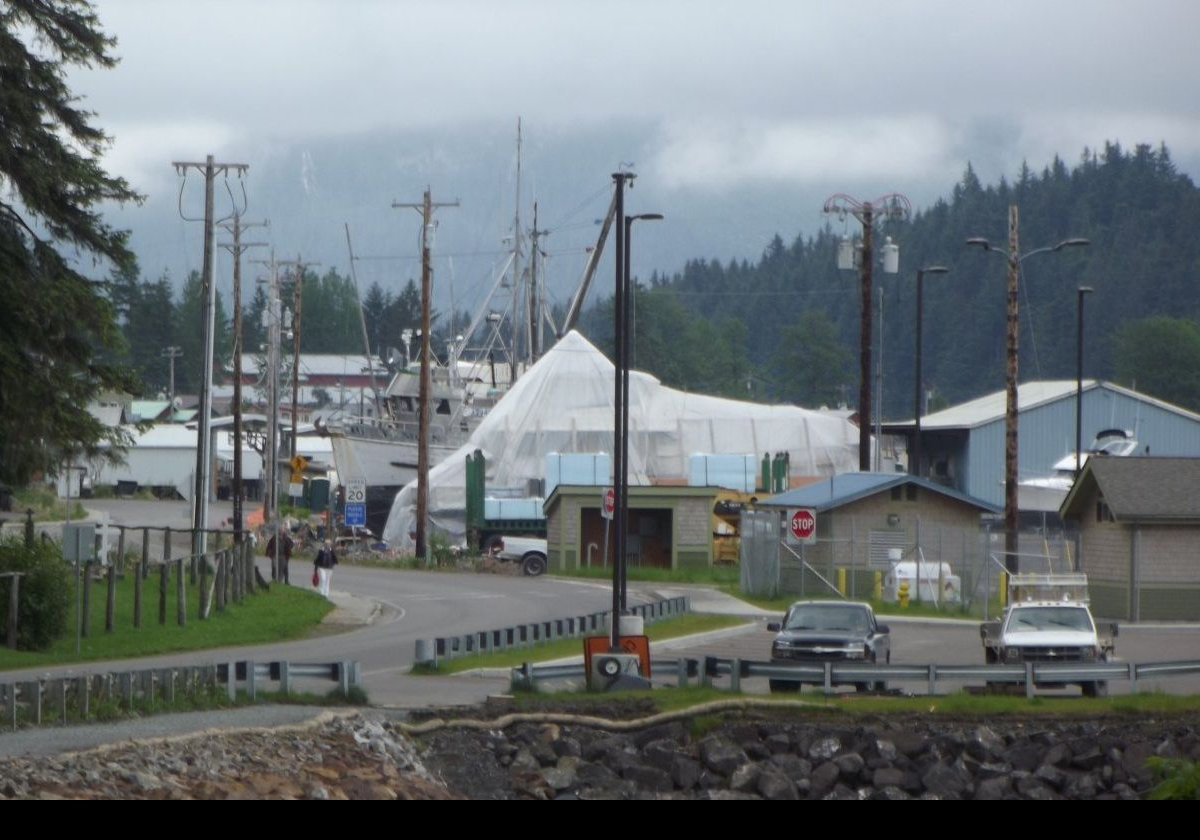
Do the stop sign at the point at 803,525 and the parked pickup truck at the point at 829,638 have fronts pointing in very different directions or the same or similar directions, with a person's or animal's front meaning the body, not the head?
same or similar directions

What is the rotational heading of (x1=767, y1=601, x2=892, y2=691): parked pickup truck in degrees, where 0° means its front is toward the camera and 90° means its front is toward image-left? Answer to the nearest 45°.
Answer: approximately 0°

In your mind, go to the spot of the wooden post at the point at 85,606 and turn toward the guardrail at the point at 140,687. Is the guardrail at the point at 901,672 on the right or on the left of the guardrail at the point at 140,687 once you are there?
left

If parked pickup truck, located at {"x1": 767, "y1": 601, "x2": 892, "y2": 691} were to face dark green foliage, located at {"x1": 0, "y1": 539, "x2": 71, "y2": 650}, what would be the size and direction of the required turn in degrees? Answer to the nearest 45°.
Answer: approximately 90° to its right

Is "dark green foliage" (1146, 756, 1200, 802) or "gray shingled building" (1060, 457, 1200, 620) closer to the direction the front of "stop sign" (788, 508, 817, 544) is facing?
the dark green foliage

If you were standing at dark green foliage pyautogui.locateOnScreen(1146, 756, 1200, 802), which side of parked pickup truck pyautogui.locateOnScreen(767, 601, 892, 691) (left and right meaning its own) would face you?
front

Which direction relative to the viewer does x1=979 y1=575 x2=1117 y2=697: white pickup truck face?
toward the camera

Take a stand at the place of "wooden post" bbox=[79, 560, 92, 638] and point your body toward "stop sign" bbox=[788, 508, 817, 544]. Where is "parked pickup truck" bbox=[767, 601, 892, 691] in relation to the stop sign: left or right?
right

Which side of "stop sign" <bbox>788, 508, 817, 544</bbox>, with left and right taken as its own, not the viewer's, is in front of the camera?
front

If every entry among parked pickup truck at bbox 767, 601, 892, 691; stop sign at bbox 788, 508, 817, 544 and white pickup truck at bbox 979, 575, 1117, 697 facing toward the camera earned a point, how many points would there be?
3

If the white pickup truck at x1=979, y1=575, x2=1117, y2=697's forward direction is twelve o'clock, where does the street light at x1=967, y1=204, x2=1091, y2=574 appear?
The street light is roughly at 6 o'clock from the white pickup truck.

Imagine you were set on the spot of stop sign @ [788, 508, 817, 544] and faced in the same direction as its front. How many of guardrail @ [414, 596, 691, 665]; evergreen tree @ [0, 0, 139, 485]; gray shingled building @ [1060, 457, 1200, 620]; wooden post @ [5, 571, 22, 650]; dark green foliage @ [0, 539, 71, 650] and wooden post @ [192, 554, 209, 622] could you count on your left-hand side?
1

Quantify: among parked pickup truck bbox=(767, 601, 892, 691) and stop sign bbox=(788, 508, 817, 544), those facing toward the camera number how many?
2

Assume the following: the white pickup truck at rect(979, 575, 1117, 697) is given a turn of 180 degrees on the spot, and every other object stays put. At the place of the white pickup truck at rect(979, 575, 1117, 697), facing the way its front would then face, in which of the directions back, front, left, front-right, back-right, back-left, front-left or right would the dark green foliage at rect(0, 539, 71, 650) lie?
left

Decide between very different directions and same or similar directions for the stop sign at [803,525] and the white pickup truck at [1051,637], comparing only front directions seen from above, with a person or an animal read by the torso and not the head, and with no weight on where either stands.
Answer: same or similar directions

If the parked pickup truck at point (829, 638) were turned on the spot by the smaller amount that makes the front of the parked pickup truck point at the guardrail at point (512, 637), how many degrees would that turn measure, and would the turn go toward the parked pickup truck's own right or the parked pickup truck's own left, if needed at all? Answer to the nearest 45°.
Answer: approximately 135° to the parked pickup truck's own right

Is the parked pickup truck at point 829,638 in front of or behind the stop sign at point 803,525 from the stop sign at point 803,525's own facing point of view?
in front
